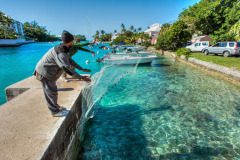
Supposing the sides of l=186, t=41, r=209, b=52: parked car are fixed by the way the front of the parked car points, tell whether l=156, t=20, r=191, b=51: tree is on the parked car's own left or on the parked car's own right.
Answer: on the parked car's own right

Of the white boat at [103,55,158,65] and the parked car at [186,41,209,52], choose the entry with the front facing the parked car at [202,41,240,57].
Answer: the white boat

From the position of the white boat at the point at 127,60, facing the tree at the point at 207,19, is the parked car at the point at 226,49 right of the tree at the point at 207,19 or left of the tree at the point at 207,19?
right

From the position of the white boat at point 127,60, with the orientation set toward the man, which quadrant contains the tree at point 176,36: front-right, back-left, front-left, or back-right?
back-left

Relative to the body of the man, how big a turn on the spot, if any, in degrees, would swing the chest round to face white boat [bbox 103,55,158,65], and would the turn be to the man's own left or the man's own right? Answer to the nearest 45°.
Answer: approximately 45° to the man's own left

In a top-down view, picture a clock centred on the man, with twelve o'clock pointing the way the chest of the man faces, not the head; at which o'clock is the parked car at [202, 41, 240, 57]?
The parked car is roughly at 11 o'clock from the man.

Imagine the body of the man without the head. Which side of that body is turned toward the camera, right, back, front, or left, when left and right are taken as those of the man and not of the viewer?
right

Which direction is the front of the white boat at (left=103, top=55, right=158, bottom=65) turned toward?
to the viewer's right
